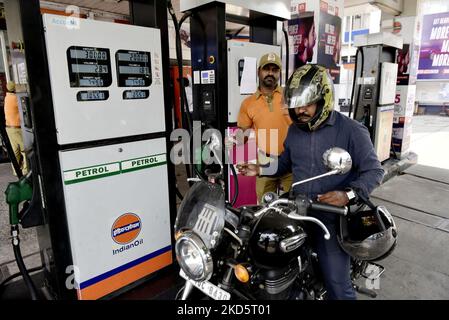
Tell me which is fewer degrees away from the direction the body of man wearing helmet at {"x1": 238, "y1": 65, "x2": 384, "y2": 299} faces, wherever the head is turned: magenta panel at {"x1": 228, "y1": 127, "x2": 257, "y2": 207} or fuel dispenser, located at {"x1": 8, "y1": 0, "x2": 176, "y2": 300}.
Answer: the fuel dispenser

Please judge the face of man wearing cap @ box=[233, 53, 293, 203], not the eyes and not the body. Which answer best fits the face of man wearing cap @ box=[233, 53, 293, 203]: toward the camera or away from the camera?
toward the camera

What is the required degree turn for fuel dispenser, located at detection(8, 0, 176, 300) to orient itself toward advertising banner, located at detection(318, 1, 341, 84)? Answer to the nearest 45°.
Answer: approximately 90° to its left

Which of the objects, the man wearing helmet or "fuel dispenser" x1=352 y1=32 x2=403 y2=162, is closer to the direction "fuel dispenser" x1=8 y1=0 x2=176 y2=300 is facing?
the man wearing helmet

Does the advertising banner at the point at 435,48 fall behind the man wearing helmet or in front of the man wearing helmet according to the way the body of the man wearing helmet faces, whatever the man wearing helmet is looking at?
behind

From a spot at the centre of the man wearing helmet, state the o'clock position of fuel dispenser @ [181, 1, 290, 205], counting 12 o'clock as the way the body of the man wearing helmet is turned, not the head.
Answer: The fuel dispenser is roughly at 3 o'clock from the man wearing helmet.

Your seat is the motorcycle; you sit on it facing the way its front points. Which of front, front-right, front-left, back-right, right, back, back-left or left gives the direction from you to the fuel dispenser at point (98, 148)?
right

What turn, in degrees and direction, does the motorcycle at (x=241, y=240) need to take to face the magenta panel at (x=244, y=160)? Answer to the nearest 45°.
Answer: approximately 135° to its right

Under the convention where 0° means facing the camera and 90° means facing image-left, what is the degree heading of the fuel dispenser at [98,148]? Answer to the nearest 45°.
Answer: approximately 315°

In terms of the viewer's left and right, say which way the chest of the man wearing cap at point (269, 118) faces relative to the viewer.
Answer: facing the viewer

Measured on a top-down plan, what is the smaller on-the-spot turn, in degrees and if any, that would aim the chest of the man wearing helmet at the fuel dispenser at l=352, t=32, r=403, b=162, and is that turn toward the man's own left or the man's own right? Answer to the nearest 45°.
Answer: approximately 135° to the man's own right

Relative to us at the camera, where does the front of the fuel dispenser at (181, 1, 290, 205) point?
facing the viewer and to the right of the viewer

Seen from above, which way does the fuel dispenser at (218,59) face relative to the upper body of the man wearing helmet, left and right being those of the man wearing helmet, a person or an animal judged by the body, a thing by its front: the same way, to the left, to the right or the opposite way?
to the left

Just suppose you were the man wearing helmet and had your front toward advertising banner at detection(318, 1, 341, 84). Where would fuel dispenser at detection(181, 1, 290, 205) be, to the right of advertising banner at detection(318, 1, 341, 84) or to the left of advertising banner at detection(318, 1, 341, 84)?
left

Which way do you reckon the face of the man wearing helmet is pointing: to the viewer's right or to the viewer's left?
to the viewer's left

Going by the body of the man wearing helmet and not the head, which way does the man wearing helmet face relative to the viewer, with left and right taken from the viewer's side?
facing the viewer and to the left of the viewer
